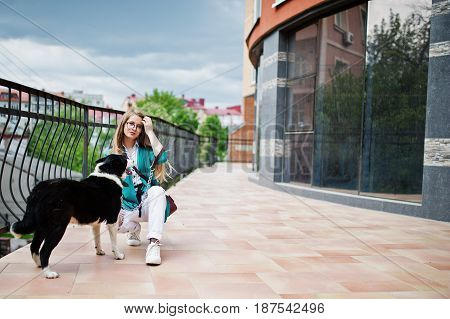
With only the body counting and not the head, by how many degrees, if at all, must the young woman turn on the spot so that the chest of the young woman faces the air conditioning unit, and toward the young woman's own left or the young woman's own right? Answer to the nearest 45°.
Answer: approximately 135° to the young woman's own left

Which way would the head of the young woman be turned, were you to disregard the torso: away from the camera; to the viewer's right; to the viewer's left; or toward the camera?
toward the camera

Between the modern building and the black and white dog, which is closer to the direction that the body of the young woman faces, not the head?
the black and white dog

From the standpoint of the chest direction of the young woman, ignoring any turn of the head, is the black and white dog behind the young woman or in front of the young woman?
in front

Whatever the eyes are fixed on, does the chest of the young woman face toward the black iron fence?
no

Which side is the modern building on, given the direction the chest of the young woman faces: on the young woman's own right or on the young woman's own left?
on the young woman's own left

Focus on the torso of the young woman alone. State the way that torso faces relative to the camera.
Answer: toward the camera

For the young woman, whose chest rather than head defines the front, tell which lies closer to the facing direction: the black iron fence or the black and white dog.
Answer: the black and white dog
